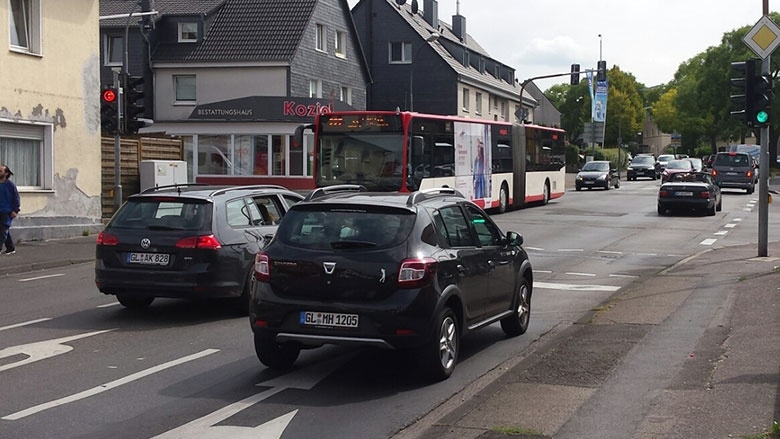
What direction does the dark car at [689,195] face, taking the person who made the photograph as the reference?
facing away from the viewer

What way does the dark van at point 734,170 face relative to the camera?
away from the camera

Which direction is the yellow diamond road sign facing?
toward the camera

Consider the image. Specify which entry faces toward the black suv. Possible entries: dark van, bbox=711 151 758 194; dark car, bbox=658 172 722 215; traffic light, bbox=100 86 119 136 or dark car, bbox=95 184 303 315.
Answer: the traffic light

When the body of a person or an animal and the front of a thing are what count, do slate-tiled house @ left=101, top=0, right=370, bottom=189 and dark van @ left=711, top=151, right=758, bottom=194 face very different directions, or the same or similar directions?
very different directions

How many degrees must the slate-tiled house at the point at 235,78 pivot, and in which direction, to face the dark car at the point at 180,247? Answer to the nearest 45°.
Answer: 0° — it already faces it

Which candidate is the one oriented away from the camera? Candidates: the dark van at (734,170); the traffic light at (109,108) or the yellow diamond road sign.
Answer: the dark van

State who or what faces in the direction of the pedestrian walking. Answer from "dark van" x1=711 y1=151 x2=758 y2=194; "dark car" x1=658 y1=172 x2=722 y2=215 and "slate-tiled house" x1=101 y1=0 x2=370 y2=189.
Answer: the slate-tiled house

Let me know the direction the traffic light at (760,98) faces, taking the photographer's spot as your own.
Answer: facing the viewer

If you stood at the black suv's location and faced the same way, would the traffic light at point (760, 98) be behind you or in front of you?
in front

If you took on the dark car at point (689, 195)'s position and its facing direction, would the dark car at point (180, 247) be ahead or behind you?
behind
